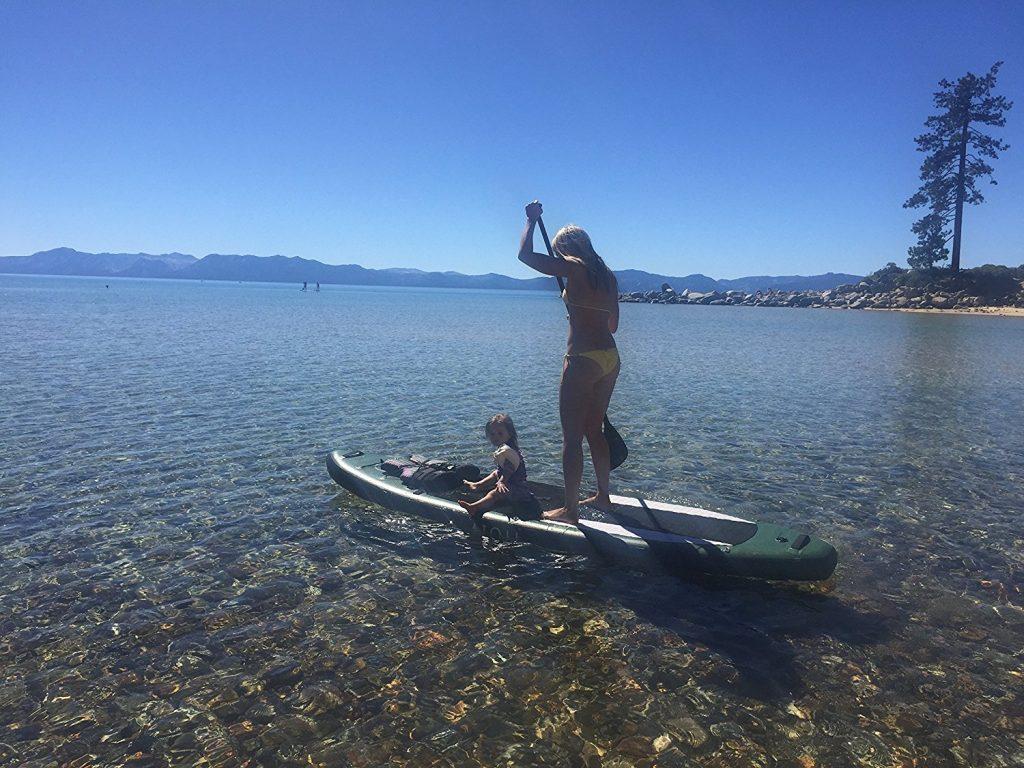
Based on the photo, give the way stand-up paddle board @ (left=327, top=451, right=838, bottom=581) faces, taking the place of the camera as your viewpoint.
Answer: facing away from the viewer and to the left of the viewer

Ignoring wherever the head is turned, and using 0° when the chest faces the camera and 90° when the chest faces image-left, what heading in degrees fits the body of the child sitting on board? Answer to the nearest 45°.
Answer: approximately 90°

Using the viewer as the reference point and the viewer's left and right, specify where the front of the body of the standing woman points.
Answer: facing away from the viewer and to the left of the viewer
